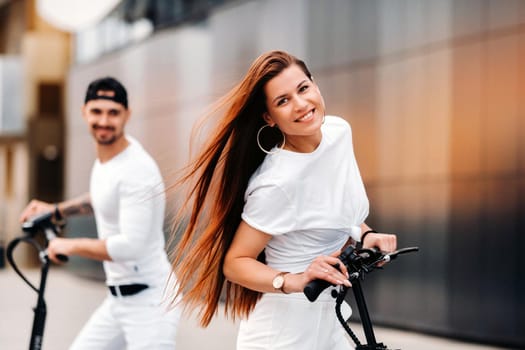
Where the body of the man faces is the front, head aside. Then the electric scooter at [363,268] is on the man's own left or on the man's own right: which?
on the man's own left

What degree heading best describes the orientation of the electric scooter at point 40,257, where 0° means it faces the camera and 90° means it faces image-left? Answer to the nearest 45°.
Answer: approximately 90°

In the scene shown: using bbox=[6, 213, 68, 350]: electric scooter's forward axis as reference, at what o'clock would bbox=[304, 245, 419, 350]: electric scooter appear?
bbox=[304, 245, 419, 350]: electric scooter is roughly at 8 o'clock from bbox=[6, 213, 68, 350]: electric scooter.

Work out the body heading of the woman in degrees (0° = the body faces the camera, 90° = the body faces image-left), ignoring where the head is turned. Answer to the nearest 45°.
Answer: approximately 315°

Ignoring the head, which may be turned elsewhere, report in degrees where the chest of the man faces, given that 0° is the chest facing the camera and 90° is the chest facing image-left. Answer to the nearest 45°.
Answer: approximately 45°

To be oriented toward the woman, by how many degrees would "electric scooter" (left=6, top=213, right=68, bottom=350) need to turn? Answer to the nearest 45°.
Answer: approximately 135° to its left
